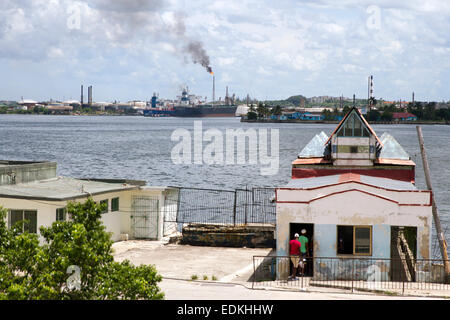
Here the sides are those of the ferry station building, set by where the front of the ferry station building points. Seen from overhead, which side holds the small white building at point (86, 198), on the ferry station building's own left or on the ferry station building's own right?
on the ferry station building's own right

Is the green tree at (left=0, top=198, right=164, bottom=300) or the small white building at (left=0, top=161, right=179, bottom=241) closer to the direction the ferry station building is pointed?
the green tree

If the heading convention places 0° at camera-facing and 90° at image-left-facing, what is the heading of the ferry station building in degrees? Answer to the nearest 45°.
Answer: approximately 0°
